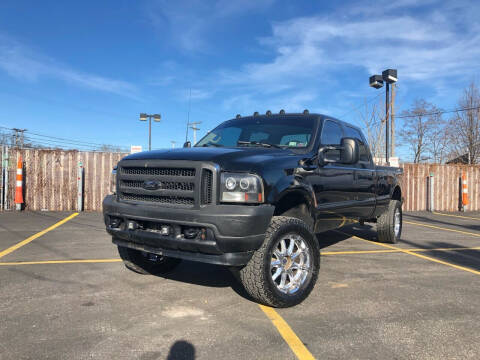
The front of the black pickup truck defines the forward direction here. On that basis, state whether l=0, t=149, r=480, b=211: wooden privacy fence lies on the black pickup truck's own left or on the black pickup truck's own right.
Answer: on the black pickup truck's own right

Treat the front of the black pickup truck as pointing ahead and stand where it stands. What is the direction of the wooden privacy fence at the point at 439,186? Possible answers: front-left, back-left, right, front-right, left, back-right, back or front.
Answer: back

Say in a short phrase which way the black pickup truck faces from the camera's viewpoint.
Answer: facing the viewer and to the left of the viewer

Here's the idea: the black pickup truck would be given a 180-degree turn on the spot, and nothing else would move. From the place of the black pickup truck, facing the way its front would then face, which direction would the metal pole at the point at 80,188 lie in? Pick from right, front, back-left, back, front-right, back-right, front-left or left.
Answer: left
